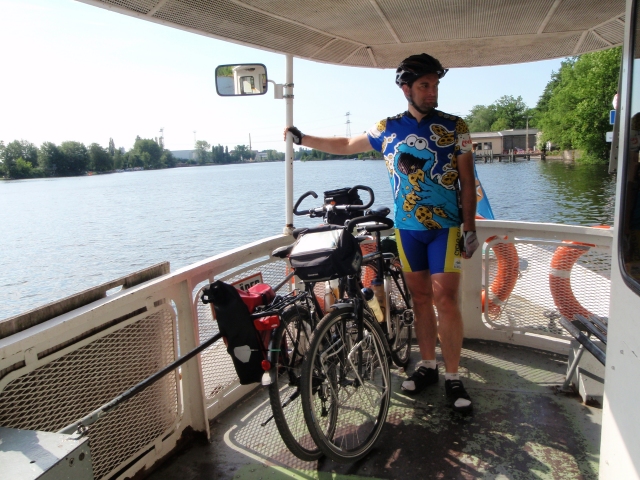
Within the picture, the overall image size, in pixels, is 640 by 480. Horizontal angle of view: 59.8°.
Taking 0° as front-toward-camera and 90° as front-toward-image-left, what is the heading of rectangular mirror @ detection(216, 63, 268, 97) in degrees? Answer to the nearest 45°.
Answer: approximately 0°

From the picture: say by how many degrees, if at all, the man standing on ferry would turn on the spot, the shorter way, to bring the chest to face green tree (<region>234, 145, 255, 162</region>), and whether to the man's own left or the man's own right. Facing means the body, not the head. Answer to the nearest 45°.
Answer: approximately 180°

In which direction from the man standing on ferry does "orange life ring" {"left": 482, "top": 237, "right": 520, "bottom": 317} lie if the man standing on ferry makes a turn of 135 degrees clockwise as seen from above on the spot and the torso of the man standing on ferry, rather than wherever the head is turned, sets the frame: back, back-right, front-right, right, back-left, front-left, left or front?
right

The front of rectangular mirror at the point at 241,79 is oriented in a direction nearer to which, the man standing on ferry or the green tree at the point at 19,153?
the man standing on ferry

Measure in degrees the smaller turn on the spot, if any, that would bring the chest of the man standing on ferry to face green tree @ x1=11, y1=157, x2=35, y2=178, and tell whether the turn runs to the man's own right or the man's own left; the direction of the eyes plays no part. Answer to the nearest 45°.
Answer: approximately 135° to the man's own right

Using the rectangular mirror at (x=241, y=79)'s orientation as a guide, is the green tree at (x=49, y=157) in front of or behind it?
behind

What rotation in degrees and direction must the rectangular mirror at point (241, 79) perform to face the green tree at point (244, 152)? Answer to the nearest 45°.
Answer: approximately 180°

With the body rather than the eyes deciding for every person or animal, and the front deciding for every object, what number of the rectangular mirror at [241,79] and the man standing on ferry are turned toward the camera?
2

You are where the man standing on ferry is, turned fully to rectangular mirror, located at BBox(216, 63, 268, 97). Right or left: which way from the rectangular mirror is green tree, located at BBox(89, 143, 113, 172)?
right

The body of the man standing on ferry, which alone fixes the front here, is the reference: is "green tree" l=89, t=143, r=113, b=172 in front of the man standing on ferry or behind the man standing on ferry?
behind

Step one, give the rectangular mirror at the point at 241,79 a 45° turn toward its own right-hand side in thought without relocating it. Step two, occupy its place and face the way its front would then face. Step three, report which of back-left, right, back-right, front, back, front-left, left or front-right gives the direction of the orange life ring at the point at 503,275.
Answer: back-left

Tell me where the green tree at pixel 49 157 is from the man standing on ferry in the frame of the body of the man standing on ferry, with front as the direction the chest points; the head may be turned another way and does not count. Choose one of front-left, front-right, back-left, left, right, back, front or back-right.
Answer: back-right
